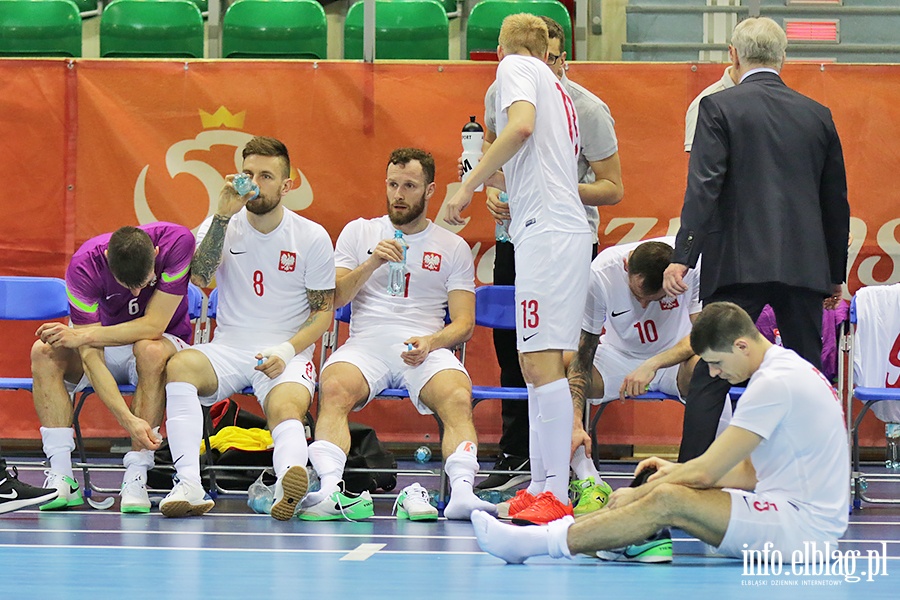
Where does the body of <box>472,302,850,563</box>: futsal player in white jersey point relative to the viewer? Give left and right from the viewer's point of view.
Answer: facing to the left of the viewer

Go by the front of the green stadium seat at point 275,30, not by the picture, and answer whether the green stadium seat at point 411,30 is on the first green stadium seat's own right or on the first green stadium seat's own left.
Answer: on the first green stadium seat's own left

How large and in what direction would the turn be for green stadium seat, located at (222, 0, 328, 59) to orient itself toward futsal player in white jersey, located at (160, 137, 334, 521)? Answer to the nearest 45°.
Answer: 0° — it already faces them

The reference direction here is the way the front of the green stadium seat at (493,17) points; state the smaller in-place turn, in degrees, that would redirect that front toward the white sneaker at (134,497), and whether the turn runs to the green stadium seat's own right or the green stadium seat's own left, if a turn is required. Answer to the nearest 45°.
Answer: approximately 45° to the green stadium seat's own right

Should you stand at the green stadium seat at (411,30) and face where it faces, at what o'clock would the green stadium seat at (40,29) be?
the green stadium seat at (40,29) is roughly at 3 o'clock from the green stadium seat at (411,30).
